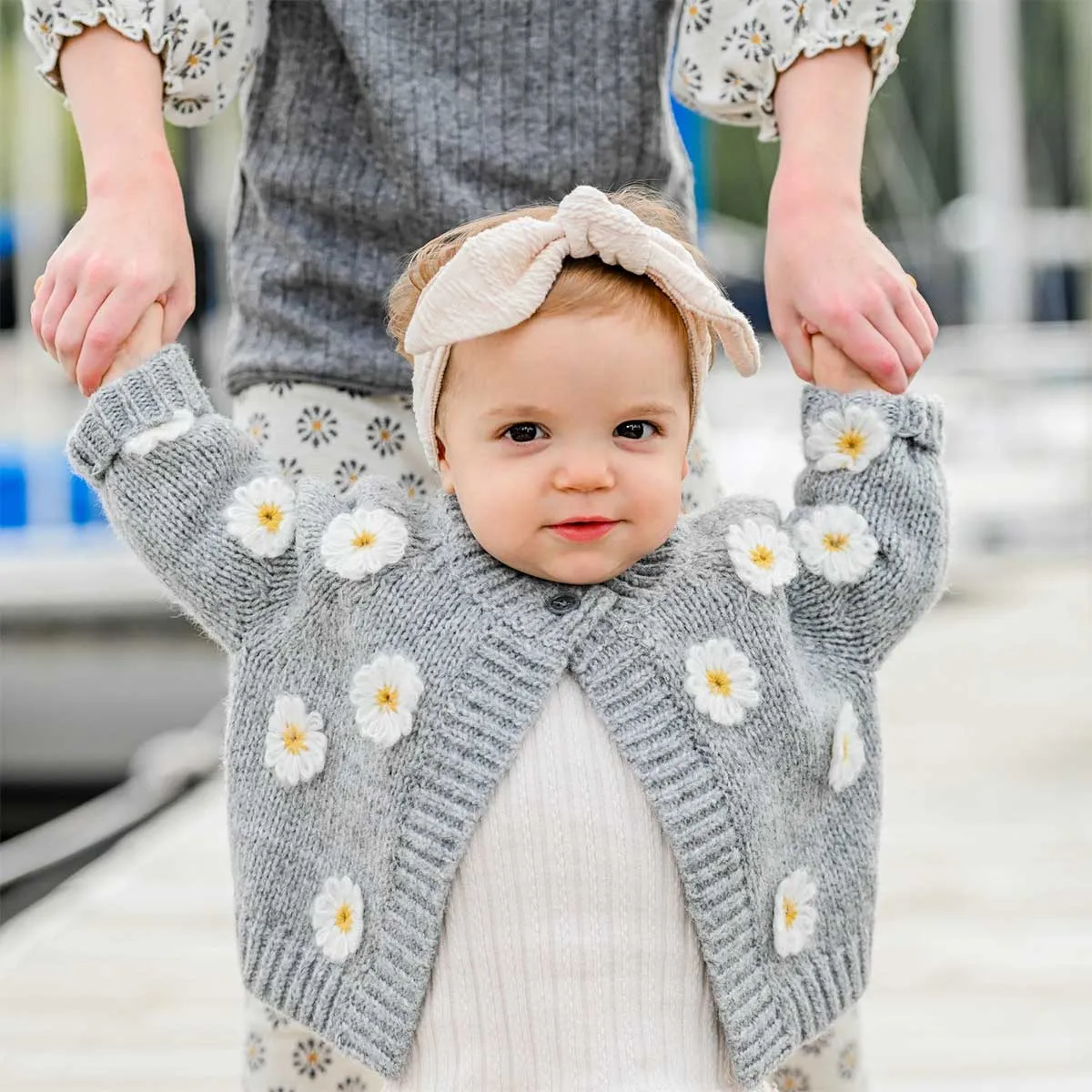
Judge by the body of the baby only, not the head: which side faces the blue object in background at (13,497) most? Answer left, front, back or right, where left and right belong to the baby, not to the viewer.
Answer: back

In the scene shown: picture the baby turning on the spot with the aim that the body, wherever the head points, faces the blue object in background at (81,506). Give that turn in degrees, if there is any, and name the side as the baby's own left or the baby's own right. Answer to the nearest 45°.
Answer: approximately 180°

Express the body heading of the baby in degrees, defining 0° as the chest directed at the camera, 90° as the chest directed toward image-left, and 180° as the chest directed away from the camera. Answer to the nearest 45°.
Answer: approximately 0°
